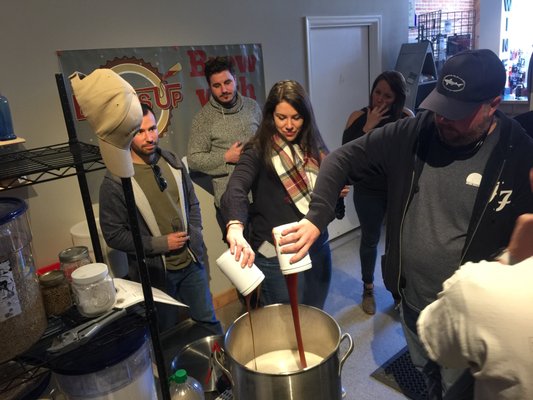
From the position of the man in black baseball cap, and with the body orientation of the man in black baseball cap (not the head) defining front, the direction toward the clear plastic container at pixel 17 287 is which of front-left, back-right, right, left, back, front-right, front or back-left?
front

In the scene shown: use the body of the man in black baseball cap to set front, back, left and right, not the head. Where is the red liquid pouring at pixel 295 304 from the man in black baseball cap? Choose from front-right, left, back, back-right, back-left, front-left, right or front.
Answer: front

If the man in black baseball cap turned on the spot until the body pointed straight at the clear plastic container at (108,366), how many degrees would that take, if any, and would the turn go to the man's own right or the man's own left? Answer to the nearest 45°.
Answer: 0° — they already face it

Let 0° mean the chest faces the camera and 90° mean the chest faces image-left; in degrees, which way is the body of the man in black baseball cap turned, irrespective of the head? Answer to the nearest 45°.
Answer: approximately 45°

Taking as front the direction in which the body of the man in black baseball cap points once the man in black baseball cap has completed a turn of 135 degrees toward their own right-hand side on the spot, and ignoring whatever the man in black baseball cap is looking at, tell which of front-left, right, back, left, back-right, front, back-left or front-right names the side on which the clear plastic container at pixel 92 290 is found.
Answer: back-left

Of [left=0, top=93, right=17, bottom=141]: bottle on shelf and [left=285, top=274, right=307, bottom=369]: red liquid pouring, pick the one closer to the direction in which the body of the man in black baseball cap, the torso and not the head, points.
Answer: the red liquid pouring

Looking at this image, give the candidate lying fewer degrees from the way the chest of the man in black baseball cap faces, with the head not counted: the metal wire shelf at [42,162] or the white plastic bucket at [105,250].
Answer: the metal wire shelf

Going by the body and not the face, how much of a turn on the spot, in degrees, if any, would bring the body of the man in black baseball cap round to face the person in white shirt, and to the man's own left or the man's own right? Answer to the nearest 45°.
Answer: approximately 45° to the man's own left

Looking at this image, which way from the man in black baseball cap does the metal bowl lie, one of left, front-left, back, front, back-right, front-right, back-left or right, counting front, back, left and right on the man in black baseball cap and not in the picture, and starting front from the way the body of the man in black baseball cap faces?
front-right

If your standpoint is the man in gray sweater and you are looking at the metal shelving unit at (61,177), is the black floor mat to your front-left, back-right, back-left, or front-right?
front-left

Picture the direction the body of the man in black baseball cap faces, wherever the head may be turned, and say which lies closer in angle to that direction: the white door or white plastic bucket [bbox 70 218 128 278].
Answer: the white plastic bucket

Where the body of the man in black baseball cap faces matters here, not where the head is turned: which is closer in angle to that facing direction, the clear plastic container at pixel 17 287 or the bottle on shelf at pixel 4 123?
the clear plastic container

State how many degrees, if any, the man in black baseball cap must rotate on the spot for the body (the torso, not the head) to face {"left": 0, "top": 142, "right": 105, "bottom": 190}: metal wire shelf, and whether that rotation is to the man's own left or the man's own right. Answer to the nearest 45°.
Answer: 0° — they already face it

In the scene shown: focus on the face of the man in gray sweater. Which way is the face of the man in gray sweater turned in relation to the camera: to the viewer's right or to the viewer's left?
to the viewer's right

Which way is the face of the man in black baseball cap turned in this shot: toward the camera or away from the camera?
toward the camera

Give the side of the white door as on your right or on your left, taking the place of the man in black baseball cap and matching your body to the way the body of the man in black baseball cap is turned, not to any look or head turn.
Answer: on your right

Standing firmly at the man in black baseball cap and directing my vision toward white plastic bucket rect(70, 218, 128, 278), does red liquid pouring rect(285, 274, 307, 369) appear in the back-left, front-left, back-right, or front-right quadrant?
front-left

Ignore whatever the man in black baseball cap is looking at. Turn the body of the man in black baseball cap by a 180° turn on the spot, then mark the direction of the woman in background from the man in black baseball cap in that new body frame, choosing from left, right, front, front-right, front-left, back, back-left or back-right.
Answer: front-left
